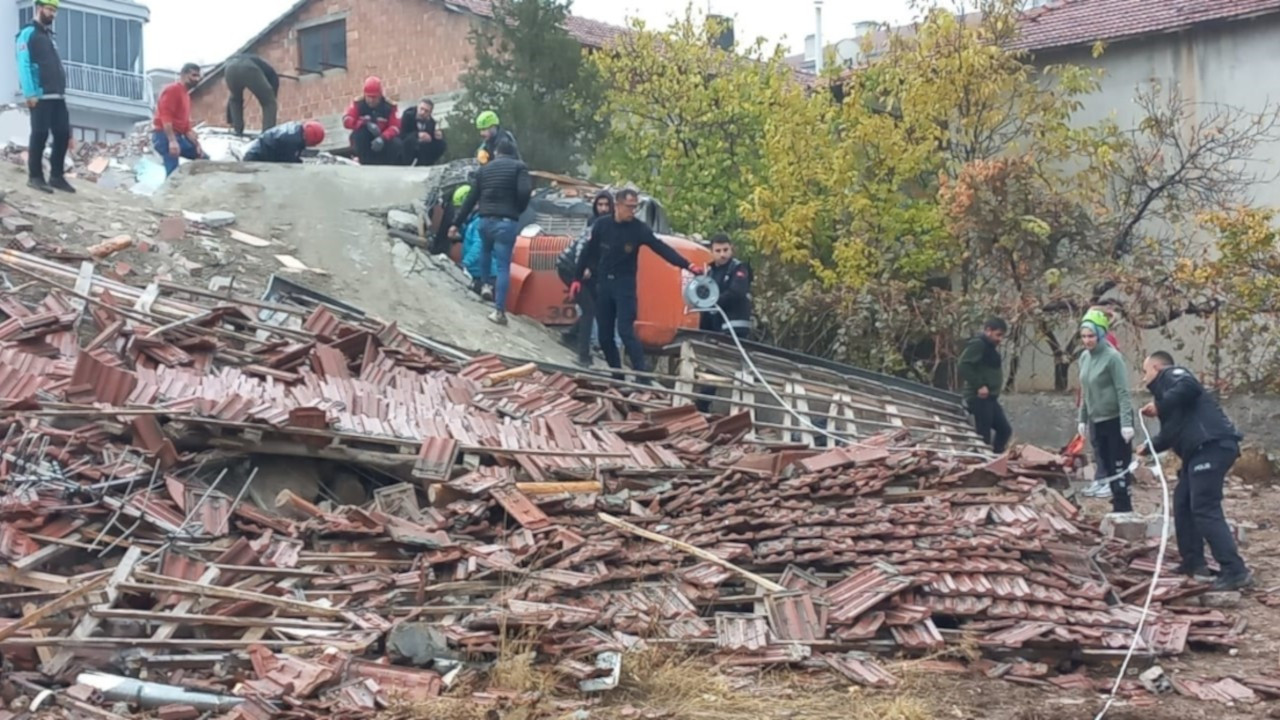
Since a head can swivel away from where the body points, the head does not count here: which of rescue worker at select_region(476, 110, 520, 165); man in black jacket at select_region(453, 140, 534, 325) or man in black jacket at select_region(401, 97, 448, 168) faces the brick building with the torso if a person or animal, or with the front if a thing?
man in black jacket at select_region(453, 140, 534, 325)

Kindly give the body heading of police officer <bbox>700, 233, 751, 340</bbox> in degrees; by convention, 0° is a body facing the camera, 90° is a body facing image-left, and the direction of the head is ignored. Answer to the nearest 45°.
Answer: approximately 45°

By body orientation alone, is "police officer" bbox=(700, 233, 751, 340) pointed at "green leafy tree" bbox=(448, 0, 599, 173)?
no

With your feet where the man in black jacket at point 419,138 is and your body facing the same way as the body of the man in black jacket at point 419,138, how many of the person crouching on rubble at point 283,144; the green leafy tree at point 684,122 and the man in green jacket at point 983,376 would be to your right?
1

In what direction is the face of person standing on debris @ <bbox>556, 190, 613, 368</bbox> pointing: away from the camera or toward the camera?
toward the camera

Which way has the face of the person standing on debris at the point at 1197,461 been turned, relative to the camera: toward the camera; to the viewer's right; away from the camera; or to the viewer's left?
to the viewer's left

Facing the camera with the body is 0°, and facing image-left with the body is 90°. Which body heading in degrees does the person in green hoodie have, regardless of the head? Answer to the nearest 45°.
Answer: approximately 45°

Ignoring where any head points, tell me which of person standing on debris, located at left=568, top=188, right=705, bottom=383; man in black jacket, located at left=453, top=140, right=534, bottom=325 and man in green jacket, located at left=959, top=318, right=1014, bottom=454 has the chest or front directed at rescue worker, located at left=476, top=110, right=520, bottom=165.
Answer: the man in black jacket

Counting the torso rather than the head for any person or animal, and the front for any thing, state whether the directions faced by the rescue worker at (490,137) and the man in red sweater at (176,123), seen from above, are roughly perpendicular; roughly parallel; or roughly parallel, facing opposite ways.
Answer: roughly perpendicular

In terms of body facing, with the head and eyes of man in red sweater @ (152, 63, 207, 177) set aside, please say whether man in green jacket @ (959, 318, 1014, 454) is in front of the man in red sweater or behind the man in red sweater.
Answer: in front

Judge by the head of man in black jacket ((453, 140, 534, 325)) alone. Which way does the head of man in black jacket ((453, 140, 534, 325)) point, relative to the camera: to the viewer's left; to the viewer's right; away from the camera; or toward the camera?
away from the camera
